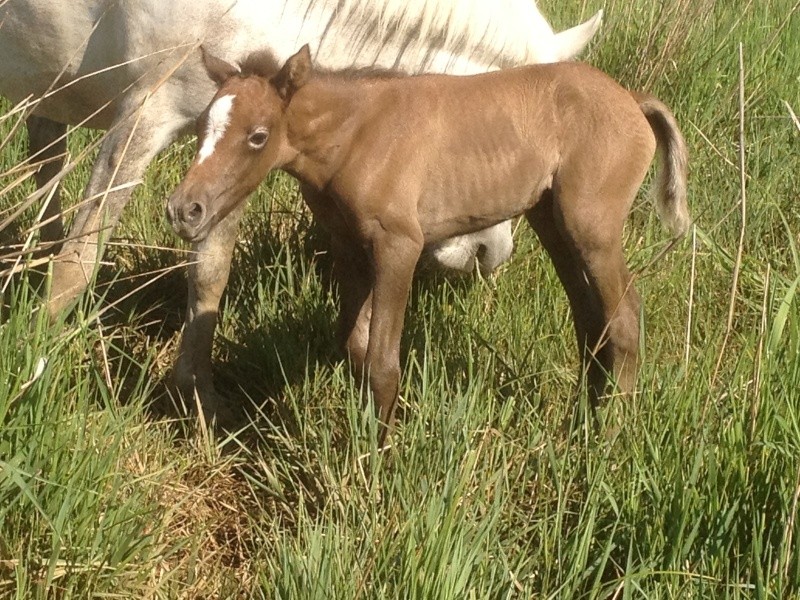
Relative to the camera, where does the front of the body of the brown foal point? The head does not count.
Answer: to the viewer's left
